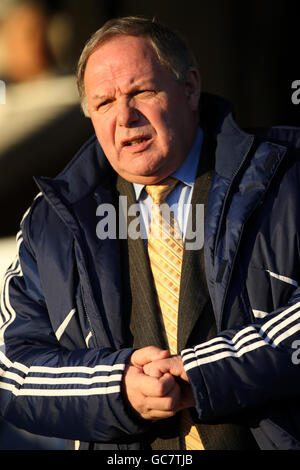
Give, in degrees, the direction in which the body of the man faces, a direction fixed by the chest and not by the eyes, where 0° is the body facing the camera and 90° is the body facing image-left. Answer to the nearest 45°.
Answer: approximately 0°
